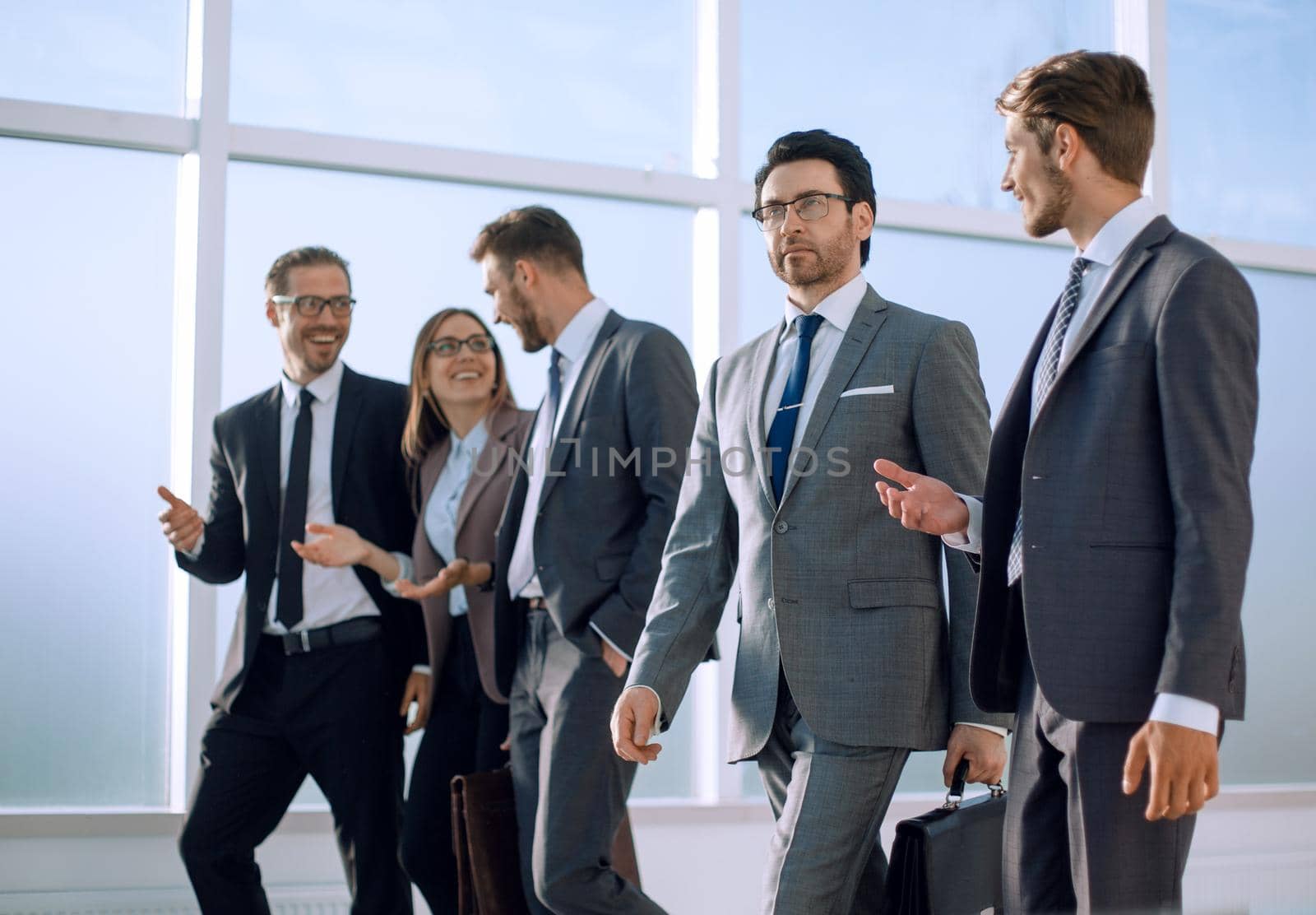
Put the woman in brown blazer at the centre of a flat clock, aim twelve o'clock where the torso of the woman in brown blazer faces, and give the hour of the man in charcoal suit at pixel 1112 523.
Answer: The man in charcoal suit is roughly at 10 o'clock from the woman in brown blazer.

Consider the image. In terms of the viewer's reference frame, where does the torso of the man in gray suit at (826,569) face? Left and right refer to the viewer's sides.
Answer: facing the viewer and to the left of the viewer

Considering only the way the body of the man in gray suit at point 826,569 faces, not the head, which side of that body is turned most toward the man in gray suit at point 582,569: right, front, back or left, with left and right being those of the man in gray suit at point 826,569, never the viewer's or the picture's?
right

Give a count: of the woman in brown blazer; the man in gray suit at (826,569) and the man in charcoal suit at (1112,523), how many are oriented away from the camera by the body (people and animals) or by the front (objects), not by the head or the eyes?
0

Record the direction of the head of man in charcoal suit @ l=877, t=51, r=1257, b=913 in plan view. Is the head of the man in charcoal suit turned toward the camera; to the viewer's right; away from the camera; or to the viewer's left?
to the viewer's left

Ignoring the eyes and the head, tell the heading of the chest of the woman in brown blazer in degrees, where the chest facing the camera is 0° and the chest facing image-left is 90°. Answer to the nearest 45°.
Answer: approximately 45°

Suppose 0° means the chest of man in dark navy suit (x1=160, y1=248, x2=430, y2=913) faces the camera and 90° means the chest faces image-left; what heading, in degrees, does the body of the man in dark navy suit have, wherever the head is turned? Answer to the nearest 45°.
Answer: approximately 0°

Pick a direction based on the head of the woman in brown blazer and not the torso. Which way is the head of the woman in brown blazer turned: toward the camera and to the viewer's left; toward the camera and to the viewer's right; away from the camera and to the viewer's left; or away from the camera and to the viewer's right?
toward the camera and to the viewer's right

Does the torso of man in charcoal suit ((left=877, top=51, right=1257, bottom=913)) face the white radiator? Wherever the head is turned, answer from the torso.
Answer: no

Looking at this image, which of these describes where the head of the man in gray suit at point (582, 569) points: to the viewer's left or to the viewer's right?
to the viewer's left

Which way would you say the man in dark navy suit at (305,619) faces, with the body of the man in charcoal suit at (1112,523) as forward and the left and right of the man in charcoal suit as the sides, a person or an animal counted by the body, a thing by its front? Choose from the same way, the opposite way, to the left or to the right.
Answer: to the left
